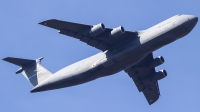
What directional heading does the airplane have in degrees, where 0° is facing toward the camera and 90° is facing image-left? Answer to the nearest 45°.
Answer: approximately 315°
